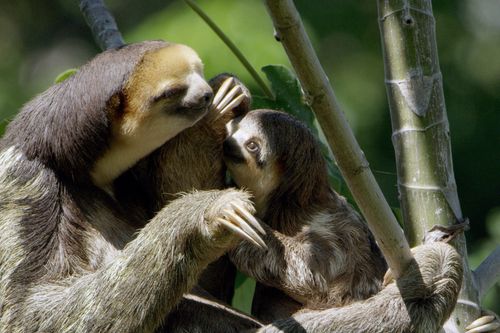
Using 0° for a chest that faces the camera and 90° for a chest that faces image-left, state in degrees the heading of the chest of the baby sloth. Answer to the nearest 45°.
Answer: approximately 90°

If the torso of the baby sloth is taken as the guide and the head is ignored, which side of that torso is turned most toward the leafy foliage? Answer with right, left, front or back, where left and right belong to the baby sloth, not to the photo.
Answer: right

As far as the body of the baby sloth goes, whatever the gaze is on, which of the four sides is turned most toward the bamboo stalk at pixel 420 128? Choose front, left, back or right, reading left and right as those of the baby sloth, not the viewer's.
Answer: back

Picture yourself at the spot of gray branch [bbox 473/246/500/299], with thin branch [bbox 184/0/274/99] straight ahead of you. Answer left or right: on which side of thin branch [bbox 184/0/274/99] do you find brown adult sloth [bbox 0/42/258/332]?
left
